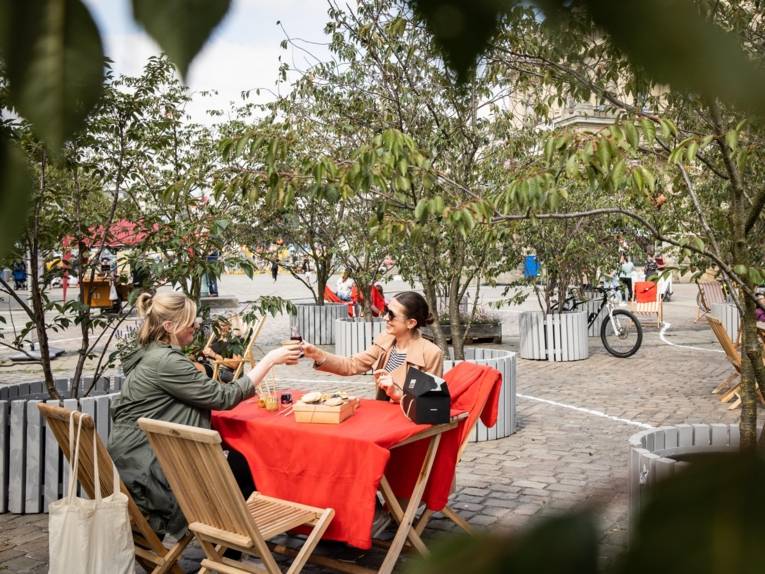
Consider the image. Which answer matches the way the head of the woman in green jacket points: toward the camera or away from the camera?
away from the camera

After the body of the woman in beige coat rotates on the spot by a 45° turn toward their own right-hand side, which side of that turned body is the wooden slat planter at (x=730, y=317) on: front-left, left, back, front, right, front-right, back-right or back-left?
back-right

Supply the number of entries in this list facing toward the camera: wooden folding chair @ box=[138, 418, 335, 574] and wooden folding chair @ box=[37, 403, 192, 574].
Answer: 0

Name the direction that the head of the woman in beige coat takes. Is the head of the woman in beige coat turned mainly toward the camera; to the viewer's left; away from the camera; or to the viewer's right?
to the viewer's left

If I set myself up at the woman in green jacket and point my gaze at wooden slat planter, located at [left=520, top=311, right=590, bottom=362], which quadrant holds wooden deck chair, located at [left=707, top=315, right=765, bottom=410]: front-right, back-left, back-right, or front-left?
front-right

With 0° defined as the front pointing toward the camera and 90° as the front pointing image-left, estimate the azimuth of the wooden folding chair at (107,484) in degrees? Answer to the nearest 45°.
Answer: approximately 225°

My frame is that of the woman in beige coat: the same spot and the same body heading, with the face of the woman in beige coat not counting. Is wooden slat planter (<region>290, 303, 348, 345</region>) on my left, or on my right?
on my right

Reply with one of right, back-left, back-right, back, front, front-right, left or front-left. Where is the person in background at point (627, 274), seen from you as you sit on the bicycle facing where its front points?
back-left

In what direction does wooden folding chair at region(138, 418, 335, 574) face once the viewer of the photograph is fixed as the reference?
facing away from the viewer and to the right of the viewer

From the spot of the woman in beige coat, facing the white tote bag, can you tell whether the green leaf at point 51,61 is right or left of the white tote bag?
left

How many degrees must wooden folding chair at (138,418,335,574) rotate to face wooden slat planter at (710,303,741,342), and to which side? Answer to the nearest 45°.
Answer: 0° — it already faces it

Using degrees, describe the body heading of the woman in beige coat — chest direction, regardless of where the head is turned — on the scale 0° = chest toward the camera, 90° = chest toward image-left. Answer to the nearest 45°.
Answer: approximately 45°

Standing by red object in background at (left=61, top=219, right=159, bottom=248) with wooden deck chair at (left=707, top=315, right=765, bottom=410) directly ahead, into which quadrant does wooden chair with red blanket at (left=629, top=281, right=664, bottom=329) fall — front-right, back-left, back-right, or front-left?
front-left

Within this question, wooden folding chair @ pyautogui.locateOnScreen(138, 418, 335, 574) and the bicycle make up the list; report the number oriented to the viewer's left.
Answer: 0
